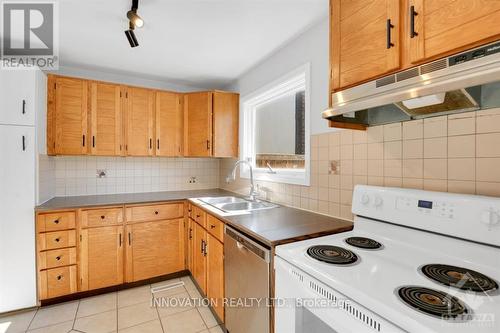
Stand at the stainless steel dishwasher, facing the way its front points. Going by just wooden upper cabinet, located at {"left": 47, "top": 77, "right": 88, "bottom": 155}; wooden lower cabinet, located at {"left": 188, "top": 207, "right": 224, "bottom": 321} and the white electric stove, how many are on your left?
1

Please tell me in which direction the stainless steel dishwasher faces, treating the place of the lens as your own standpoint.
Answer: facing the viewer and to the left of the viewer

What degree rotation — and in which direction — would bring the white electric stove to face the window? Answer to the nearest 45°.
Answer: approximately 90° to its right

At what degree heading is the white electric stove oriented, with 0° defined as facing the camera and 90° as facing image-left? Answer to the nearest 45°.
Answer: approximately 45°

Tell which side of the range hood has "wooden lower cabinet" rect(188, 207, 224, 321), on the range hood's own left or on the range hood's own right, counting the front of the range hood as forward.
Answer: on the range hood's own right

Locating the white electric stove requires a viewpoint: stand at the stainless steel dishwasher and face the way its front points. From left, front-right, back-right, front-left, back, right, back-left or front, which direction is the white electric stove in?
left

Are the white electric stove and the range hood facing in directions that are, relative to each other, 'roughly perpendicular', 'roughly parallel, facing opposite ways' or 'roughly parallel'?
roughly parallel

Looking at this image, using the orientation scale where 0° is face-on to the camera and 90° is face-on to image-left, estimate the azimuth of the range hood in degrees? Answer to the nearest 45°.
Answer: approximately 45°

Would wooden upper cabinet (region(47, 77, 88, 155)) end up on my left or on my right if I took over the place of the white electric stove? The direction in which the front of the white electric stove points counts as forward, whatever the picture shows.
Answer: on my right

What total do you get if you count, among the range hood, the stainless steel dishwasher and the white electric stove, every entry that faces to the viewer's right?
0
